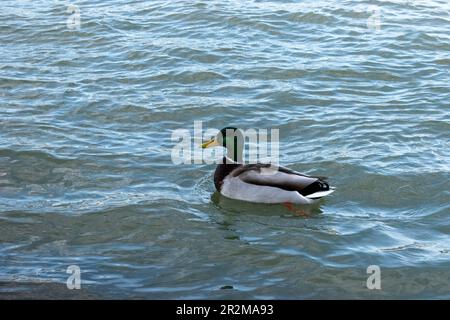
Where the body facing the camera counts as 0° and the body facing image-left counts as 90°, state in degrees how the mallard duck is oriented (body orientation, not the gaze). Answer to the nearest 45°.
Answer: approximately 90°
